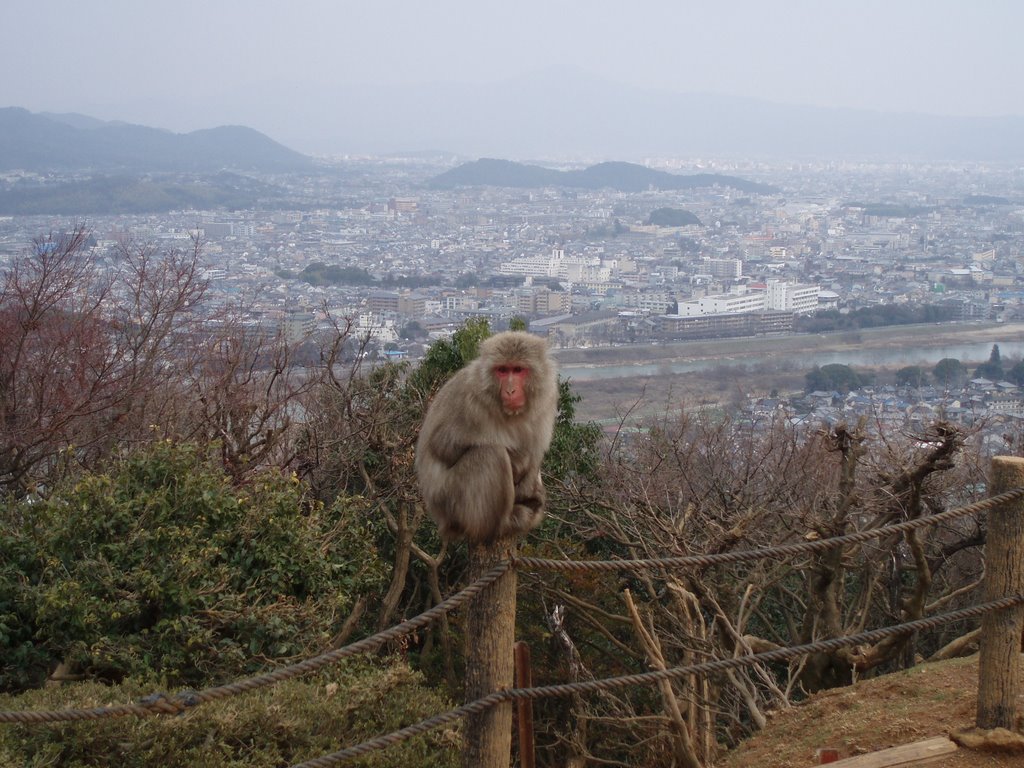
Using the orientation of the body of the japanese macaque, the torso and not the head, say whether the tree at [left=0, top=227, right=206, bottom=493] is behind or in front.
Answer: behind

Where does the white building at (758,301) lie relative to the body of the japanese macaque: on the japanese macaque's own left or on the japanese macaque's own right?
on the japanese macaque's own left

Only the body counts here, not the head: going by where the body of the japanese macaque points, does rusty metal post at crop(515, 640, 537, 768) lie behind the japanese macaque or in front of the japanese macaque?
in front

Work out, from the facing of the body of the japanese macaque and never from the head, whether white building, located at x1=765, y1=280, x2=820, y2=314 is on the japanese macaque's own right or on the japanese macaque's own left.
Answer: on the japanese macaque's own left

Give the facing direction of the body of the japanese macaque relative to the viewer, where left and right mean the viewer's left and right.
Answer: facing the viewer and to the right of the viewer

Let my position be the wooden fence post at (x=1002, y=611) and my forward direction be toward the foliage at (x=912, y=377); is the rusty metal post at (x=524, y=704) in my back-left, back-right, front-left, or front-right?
back-left

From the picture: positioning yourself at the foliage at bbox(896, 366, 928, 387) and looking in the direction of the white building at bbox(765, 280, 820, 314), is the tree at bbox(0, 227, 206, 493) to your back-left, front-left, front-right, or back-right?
back-left
